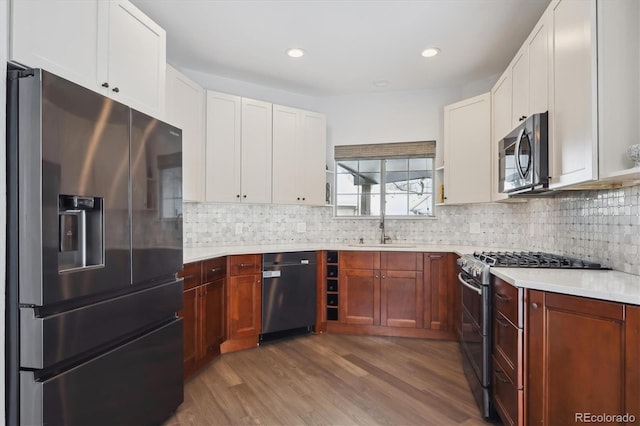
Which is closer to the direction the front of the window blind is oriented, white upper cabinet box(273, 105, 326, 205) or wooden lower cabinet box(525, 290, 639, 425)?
the wooden lower cabinet

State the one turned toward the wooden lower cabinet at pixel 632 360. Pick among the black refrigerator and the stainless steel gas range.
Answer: the black refrigerator

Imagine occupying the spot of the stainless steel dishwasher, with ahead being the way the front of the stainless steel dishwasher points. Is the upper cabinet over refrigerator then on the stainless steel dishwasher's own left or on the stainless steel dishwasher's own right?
on the stainless steel dishwasher's own right

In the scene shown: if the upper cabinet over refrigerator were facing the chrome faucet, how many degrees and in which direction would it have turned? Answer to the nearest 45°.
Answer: approximately 45° to its left

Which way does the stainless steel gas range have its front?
to the viewer's left

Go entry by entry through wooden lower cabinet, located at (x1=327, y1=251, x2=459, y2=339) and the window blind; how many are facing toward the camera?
2

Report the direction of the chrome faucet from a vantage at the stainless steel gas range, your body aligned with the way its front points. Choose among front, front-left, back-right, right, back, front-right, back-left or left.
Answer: front-right

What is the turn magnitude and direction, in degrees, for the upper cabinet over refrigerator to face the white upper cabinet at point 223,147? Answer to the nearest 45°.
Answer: approximately 90° to its left

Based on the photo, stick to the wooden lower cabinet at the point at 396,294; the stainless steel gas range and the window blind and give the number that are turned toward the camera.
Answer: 2

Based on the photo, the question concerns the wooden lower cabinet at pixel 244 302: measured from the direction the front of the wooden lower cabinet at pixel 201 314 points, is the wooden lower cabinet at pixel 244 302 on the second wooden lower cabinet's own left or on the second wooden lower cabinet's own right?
on the second wooden lower cabinet's own left
